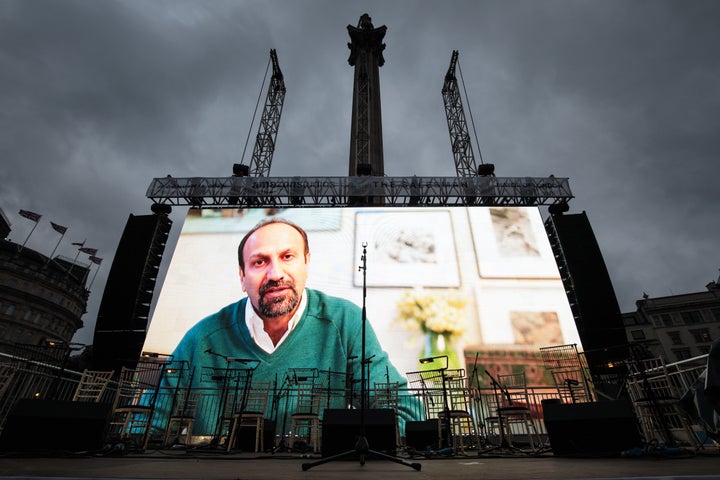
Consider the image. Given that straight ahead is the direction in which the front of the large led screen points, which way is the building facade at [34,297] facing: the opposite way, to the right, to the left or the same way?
to the left

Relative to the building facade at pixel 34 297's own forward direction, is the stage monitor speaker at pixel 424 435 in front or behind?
in front

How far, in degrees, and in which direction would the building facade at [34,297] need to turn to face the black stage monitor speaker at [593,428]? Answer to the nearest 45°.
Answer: approximately 45° to its right

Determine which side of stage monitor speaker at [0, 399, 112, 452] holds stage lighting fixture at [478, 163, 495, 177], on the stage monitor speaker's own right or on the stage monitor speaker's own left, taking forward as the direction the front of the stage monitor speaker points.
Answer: on the stage monitor speaker's own right

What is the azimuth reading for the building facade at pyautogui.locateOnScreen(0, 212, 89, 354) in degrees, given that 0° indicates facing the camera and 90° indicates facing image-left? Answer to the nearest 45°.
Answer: approximately 315°

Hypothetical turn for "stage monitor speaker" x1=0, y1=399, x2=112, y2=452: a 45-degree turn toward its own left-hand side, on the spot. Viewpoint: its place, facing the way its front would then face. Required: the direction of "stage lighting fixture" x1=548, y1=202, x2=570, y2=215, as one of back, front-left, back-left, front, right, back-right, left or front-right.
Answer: back-right

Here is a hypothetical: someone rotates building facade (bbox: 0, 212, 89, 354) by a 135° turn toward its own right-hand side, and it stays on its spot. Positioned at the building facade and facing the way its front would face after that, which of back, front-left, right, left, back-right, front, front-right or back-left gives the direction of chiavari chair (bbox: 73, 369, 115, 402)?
left

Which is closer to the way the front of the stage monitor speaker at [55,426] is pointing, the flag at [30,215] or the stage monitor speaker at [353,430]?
the flag

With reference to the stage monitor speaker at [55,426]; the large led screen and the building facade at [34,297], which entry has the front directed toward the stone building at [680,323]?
the building facade

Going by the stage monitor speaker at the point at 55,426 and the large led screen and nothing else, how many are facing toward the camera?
1

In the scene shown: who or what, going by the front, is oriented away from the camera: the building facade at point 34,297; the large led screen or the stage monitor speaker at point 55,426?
the stage monitor speaker

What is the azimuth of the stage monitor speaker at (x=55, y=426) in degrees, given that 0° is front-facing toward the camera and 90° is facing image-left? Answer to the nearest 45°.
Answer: approximately 180°

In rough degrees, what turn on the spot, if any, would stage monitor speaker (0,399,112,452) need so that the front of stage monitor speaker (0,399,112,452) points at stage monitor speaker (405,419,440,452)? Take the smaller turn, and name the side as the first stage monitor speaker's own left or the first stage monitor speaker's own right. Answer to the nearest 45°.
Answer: approximately 90° to the first stage monitor speaker's own right
